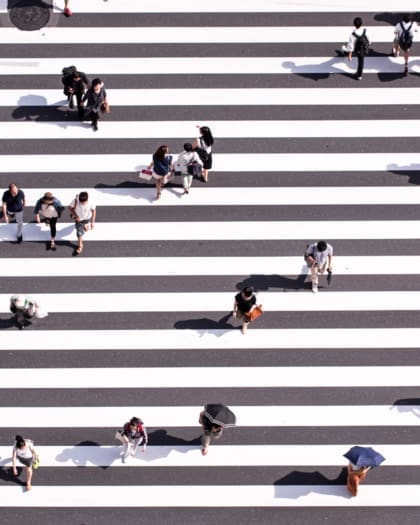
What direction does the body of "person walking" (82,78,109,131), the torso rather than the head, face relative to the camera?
toward the camera

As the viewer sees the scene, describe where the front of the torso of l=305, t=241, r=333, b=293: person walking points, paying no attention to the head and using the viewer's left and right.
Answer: facing the viewer

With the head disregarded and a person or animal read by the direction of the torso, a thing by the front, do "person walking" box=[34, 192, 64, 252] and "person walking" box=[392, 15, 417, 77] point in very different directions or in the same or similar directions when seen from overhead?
very different directions

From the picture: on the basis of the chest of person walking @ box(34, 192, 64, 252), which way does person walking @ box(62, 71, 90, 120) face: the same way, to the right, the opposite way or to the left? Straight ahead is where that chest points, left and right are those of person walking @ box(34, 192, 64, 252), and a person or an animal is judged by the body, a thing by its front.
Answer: the same way

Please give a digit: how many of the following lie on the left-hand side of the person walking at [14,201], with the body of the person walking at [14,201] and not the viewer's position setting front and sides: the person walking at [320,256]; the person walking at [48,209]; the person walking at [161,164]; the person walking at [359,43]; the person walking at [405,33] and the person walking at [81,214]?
6

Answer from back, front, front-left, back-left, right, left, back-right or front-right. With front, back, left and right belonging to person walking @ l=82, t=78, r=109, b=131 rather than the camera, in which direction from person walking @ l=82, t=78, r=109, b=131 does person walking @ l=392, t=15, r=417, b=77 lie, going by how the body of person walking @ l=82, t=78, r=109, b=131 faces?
left

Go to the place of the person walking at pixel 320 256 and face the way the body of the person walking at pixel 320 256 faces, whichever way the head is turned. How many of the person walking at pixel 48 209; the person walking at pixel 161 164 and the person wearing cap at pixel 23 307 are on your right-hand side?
3

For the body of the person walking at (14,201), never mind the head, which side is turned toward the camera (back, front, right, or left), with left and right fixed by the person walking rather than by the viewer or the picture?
front

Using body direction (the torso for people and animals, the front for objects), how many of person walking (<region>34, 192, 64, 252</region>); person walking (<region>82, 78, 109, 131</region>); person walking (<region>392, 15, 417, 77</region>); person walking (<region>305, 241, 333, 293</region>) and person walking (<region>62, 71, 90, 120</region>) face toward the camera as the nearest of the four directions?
4

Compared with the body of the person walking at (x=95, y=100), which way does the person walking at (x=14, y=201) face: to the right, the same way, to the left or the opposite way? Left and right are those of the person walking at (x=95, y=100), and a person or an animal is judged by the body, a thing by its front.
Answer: the same way

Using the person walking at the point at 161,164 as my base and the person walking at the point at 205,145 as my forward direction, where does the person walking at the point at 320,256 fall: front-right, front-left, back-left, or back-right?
front-right

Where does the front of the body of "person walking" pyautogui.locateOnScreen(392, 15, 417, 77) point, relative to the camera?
away from the camera
